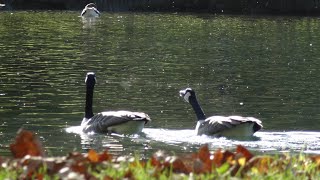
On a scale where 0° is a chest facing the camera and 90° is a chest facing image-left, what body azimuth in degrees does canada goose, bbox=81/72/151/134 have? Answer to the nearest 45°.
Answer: approximately 90°

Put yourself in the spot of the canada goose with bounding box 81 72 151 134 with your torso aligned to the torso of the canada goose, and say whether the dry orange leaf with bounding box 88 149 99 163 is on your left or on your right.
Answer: on your left

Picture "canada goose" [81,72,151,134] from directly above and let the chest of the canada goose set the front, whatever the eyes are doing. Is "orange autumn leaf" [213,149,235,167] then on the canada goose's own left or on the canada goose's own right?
on the canada goose's own left

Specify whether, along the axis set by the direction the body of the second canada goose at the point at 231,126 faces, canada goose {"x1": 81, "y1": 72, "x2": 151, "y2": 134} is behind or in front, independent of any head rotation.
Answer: in front

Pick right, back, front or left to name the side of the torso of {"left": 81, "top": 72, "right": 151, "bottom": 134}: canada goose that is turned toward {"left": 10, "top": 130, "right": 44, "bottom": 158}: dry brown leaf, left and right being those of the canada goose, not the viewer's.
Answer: left

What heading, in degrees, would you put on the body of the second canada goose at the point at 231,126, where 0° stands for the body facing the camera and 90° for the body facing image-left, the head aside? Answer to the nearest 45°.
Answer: approximately 90°

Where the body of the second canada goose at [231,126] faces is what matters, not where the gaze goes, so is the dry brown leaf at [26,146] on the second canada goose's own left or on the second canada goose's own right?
on the second canada goose's own left

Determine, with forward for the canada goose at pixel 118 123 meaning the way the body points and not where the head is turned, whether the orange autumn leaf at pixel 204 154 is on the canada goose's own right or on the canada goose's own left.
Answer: on the canada goose's own left

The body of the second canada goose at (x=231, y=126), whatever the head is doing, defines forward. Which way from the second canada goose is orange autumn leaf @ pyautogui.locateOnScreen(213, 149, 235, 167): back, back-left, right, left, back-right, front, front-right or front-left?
left

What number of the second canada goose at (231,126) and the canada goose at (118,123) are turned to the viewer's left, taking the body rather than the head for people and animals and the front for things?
2

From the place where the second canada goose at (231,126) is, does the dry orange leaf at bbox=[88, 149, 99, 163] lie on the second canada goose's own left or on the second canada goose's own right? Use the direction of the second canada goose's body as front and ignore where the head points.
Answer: on the second canada goose's own left
